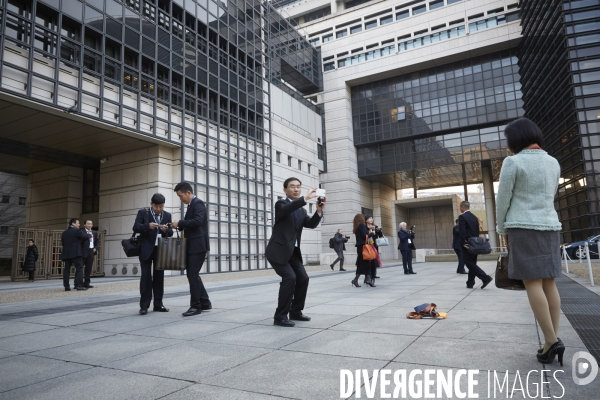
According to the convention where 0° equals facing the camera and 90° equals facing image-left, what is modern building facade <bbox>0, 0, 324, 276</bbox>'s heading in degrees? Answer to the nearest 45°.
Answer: approximately 315°

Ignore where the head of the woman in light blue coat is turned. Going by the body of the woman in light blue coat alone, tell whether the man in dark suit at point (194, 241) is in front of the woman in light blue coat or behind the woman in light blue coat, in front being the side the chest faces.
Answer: in front

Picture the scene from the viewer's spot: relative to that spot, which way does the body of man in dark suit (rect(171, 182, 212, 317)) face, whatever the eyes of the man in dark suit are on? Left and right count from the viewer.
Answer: facing to the left of the viewer

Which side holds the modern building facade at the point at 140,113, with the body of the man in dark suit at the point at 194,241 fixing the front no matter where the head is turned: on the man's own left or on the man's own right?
on the man's own right

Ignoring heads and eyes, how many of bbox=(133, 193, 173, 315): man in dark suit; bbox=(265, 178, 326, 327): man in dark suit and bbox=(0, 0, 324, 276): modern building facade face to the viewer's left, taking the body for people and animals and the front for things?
0

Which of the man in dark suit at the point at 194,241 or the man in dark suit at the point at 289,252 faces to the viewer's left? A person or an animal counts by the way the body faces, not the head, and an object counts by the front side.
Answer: the man in dark suit at the point at 194,241

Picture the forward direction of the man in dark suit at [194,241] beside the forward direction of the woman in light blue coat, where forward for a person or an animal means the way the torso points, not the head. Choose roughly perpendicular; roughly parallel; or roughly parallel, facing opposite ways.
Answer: roughly perpendicular

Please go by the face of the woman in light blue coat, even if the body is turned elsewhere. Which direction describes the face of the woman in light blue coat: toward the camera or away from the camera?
away from the camera

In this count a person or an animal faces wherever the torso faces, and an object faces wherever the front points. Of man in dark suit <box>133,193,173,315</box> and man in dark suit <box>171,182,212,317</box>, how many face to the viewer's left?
1

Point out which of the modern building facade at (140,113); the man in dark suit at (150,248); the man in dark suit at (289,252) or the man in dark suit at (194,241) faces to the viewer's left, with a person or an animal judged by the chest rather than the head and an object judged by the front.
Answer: the man in dark suit at (194,241)
